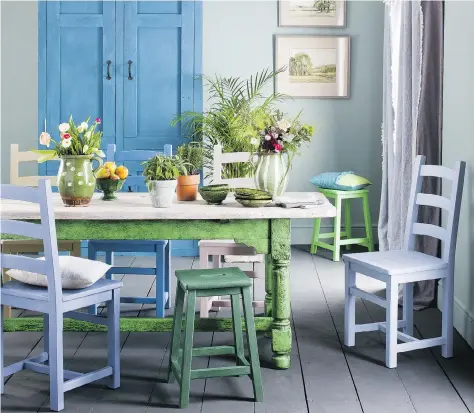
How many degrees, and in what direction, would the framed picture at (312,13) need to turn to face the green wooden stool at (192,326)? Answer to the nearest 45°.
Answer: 0° — it already faces it

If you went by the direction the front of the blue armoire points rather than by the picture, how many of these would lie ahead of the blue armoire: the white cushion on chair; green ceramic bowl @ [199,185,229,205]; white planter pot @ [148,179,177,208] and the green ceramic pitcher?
4

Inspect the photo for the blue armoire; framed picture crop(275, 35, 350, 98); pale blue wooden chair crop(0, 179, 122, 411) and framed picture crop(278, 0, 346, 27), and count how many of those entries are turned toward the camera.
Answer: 3

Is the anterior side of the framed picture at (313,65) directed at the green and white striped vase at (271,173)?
yes

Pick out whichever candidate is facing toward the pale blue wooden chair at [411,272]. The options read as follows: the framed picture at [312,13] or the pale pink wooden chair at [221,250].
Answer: the framed picture

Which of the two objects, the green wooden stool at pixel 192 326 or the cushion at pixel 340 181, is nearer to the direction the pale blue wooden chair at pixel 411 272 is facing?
the green wooden stool

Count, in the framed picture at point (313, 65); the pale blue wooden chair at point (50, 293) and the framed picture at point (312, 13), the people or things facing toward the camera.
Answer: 2

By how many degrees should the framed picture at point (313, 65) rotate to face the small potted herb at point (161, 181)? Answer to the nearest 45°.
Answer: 0° — it already faces it

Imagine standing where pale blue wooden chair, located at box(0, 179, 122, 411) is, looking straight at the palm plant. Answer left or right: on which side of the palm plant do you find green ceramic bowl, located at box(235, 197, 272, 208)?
right

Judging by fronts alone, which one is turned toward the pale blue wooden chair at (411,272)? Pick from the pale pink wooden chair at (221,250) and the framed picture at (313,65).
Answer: the framed picture

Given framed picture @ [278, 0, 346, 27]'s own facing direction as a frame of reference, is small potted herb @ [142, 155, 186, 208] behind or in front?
in front
